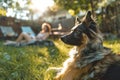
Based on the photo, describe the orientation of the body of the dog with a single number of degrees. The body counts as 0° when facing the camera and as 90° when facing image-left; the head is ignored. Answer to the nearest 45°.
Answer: approximately 90°

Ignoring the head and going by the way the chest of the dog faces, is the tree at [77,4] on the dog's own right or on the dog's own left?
on the dog's own right
